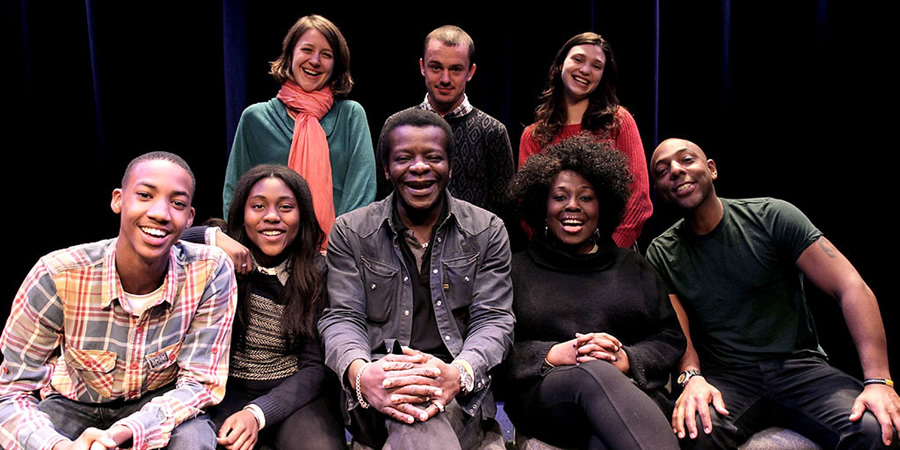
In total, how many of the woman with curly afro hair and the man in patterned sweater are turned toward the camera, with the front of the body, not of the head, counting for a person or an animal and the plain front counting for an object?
2

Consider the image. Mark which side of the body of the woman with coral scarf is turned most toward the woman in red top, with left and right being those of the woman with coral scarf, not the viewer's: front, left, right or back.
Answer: left

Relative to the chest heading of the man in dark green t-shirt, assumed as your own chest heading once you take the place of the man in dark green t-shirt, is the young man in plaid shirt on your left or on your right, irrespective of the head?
on your right

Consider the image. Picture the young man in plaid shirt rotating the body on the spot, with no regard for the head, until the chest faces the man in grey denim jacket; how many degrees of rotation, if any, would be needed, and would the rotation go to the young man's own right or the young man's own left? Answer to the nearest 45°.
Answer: approximately 90° to the young man's own left

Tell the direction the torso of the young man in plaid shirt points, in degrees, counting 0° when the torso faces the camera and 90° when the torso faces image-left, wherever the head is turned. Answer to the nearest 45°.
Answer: approximately 0°

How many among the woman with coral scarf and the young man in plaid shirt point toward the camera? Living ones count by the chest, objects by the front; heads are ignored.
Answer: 2

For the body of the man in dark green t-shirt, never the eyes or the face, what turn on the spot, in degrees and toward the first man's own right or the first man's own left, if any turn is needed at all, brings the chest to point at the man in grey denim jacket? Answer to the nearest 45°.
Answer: approximately 45° to the first man's own right
